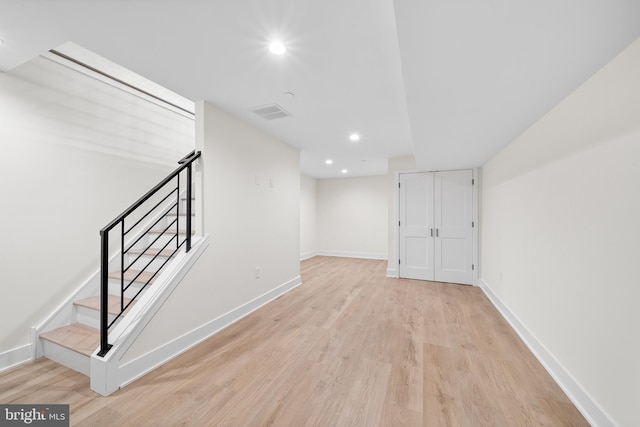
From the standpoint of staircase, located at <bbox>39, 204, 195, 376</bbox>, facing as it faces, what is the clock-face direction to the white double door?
The white double door is roughly at 8 o'clock from the staircase.

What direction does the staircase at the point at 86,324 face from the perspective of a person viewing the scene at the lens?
facing the viewer and to the left of the viewer

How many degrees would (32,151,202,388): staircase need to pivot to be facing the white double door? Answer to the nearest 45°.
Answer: approximately 135° to its left
